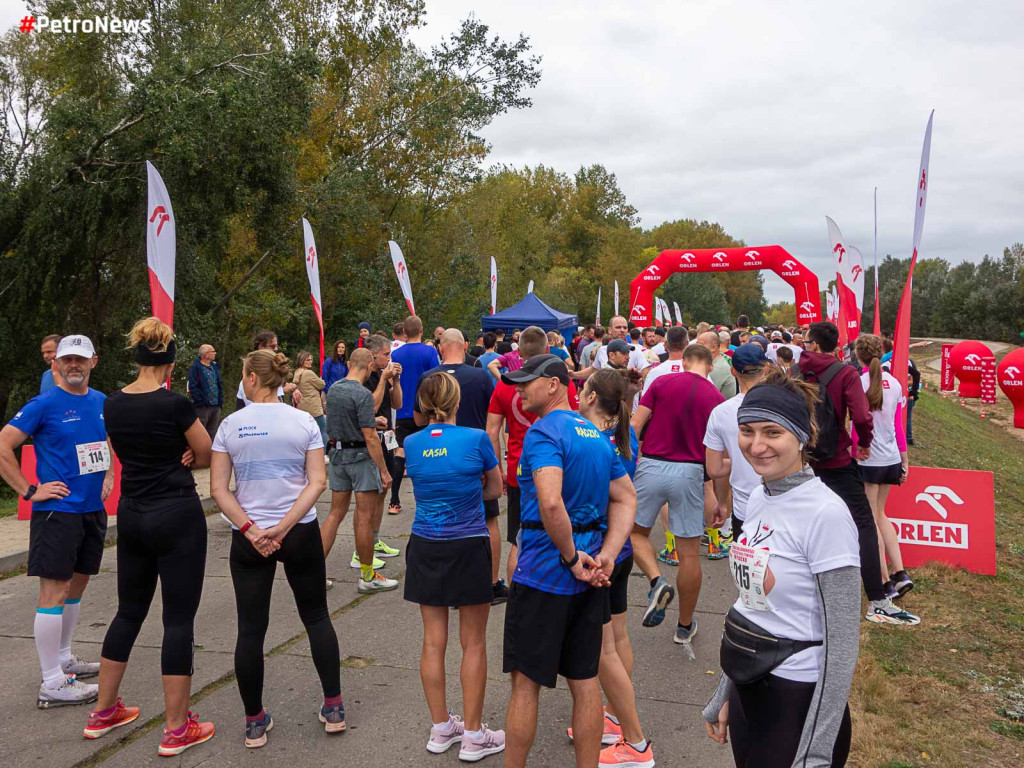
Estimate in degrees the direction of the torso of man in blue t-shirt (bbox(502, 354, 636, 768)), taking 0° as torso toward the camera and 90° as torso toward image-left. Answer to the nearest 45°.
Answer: approximately 135°

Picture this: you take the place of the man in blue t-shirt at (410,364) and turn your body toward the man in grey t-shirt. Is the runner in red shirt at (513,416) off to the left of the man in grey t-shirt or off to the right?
left

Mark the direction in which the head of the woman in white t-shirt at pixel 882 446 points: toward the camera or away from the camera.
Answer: away from the camera

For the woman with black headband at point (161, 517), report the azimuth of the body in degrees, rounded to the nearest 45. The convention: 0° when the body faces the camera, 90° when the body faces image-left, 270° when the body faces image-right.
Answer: approximately 225°

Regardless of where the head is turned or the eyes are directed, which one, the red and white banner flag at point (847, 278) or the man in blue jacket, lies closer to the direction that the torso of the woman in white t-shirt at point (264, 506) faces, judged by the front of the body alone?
the man in blue jacket

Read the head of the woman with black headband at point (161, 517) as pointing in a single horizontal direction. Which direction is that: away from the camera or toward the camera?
away from the camera

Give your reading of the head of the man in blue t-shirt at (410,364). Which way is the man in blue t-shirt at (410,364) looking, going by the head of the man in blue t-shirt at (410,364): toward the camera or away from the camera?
away from the camera

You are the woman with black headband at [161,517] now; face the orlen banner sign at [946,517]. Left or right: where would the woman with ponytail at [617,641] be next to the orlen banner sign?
right

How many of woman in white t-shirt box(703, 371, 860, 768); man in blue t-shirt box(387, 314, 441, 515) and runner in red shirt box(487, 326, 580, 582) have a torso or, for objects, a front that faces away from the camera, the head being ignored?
2

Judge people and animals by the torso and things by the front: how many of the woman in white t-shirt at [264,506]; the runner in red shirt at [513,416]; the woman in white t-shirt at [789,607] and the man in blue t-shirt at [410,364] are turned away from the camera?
3

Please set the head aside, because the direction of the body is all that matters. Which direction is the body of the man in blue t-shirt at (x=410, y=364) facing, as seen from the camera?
away from the camera

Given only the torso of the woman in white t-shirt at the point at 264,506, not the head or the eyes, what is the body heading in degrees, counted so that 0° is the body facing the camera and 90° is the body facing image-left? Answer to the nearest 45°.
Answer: approximately 180°

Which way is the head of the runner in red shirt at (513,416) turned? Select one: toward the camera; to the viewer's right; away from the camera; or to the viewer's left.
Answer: away from the camera
